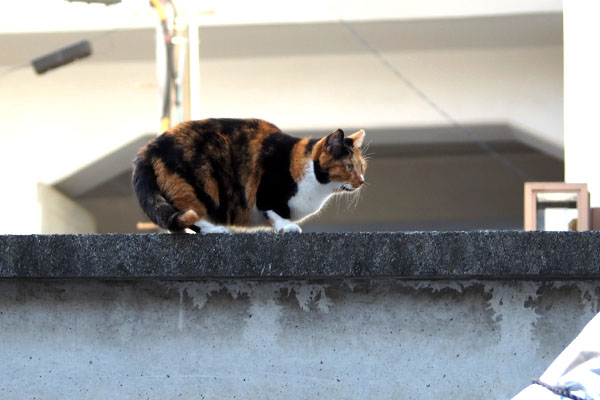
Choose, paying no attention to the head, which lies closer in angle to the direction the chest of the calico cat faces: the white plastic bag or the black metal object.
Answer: the white plastic bag

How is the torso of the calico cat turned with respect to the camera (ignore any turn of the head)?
to the viewer's right

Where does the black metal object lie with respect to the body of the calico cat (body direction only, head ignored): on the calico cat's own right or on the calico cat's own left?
on the calico cat's own left

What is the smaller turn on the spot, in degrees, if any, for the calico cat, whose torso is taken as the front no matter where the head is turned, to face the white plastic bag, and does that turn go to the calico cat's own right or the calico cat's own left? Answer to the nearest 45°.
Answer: approximately 45° to the calico cat's own right
